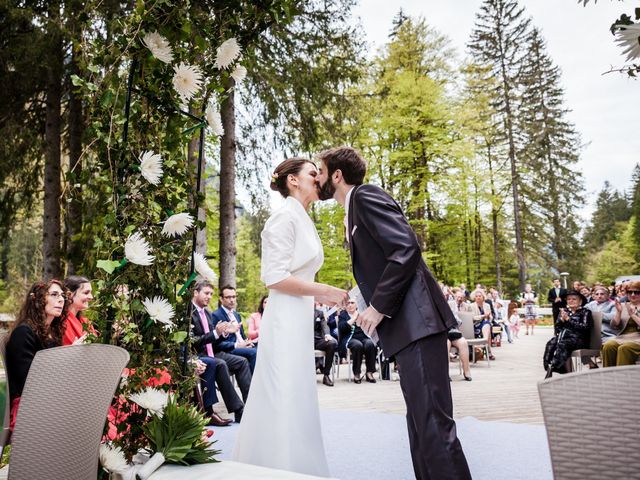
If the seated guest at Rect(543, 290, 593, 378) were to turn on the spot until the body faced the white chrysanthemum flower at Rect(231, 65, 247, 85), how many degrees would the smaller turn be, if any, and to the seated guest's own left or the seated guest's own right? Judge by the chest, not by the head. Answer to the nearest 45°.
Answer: approximately 45° to the seated guest's own left

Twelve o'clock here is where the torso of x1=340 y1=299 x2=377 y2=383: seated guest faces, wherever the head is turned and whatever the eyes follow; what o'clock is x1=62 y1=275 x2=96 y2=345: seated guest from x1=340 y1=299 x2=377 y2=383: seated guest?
x1=62 y1=275 x2=96 y2=345: seated guest is roughly at 1 o'clock from x1=340 y1=299 x2=377 y2=383: seated guest.

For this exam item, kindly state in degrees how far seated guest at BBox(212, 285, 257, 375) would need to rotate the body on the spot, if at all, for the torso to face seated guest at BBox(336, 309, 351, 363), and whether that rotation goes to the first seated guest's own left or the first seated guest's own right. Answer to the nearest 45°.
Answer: approximately 90° to the first seated guest's own left

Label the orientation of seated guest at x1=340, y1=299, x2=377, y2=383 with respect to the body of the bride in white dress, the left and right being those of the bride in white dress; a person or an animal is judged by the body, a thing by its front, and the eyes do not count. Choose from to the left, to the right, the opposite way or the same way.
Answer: to the right

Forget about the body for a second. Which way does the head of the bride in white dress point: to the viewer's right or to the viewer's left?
to the viewer's right

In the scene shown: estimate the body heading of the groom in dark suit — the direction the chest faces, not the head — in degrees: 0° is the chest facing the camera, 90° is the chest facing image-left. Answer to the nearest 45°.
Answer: approximately 90°

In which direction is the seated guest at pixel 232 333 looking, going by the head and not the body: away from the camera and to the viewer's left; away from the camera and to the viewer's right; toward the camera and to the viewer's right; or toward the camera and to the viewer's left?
toward the camera and to the viewer's right

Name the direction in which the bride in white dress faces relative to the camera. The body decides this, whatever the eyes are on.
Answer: to the viewer's right

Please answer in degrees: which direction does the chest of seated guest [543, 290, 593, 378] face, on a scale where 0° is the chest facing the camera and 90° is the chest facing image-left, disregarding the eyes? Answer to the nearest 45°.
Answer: approximately 45°

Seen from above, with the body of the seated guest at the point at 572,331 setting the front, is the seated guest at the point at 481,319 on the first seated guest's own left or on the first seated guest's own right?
on the first seated guest's own right

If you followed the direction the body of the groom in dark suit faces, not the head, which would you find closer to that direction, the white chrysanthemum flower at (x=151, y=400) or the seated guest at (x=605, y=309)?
the white chrysanthemum flower
